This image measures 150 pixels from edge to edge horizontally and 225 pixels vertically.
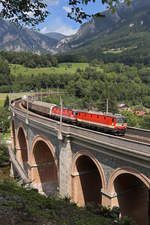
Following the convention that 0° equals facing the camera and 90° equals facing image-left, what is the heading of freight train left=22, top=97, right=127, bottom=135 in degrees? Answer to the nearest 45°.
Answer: approximately 315°
